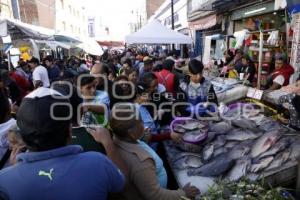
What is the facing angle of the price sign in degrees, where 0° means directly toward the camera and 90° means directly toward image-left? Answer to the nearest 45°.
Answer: approximately 0°

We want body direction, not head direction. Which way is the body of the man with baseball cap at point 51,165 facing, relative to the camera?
away from the camera

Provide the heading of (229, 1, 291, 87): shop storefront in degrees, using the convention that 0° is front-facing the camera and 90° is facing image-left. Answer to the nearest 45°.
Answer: approximately 45°

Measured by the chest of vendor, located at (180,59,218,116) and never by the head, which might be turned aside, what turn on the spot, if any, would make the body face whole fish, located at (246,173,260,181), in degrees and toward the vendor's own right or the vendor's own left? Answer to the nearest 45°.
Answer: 0° — they already face it

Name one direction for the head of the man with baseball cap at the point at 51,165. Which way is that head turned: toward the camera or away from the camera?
away from the camera
